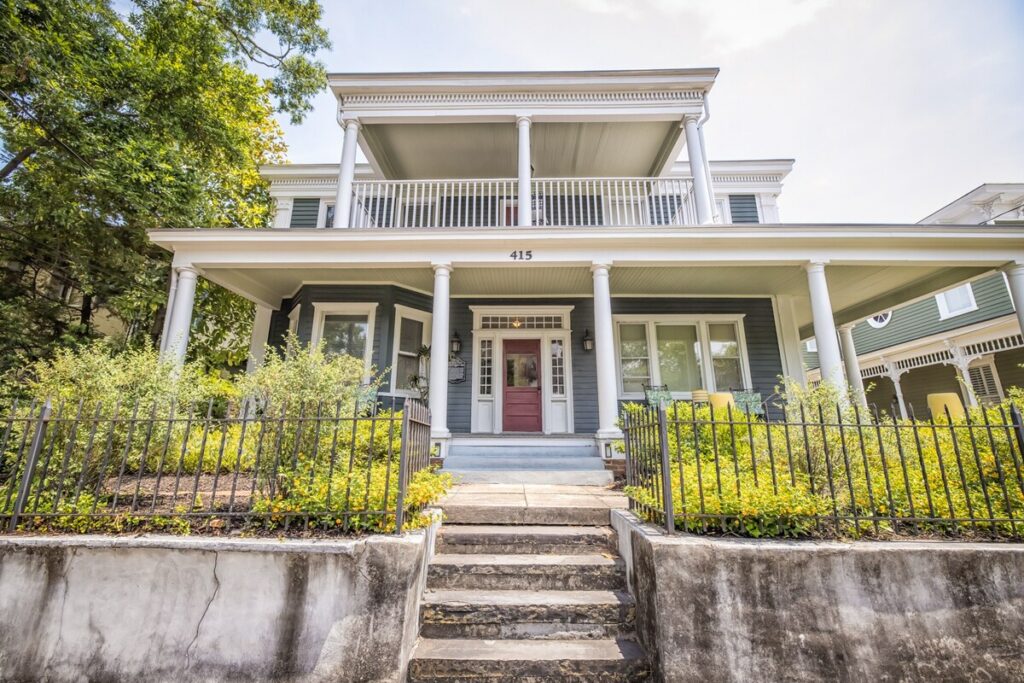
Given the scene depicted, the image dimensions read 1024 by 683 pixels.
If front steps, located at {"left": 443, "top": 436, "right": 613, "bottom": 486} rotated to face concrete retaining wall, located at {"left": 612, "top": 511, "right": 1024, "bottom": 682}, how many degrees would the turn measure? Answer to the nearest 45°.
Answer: approximately 45° to its left

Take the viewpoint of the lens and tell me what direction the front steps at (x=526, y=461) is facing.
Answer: facing the viewer

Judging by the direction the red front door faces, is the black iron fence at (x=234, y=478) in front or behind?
in front

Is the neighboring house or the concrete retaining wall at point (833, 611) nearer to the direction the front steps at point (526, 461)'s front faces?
the concrete retaining wall

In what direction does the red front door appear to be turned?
toward the camera

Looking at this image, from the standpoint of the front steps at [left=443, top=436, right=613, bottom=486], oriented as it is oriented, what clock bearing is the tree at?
The tree is roughly at 3 o'clock from the front steps.

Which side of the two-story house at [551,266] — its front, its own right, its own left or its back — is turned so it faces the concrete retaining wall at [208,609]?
front

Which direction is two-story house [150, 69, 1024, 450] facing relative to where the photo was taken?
toward the camera

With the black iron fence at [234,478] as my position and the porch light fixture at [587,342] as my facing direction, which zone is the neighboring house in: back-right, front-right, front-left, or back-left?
front-right

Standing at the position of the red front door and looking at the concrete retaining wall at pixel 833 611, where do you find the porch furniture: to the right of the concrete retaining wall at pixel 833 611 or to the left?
left

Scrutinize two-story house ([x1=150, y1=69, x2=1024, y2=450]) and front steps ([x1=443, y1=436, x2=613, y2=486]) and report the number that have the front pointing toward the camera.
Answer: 2

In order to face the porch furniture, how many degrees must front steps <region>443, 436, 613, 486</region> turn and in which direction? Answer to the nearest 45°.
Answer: approximately 90° to its left

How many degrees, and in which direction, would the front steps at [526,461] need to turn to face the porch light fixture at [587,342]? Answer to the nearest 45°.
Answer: approximately 135° to its left

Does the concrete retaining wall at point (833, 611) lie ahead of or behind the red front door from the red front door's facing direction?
ahead
